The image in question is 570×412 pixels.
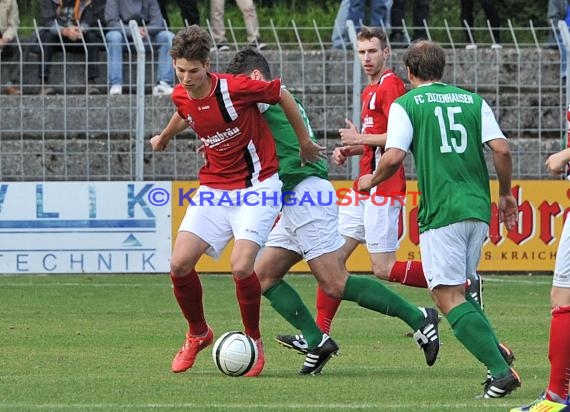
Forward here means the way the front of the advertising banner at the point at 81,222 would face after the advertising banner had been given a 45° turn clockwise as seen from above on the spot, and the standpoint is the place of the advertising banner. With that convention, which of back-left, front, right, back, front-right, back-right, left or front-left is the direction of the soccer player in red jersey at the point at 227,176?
front-left

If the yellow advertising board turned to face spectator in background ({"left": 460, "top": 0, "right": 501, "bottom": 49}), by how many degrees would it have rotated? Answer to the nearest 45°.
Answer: approximately 180°

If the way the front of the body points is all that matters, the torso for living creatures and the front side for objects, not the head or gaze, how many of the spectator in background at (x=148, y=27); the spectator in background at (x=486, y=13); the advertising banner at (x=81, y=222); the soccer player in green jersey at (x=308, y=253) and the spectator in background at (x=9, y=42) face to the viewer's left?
1

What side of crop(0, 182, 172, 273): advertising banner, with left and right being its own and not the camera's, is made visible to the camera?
front

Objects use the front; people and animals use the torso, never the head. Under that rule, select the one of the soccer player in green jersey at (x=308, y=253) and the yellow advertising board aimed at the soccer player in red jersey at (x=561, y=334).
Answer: the yellow advertising board

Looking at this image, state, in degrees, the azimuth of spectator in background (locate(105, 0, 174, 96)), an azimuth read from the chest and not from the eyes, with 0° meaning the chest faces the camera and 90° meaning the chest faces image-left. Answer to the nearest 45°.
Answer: approximately 0°

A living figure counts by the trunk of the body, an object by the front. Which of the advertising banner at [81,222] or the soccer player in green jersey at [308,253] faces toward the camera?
the advertising banner

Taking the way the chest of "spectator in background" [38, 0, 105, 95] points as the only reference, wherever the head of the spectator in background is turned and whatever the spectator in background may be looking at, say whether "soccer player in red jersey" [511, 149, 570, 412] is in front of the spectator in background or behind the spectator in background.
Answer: in front

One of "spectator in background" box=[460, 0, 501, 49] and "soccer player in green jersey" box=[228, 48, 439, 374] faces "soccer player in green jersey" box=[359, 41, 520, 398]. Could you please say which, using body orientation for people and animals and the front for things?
the spectator in background

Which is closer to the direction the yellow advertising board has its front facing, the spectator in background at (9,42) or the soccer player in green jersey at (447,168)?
the soccer player in green jersey

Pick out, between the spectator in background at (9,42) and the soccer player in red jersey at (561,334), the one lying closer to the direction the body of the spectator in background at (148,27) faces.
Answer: the soccer player in red jersey

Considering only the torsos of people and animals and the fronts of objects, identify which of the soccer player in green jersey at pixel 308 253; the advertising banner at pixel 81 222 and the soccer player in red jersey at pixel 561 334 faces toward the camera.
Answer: the advertising banner

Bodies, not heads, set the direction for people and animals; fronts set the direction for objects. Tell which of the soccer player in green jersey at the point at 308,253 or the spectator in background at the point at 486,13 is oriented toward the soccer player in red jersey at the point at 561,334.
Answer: the spectator in background

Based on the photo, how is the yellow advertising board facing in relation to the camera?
toward the camera

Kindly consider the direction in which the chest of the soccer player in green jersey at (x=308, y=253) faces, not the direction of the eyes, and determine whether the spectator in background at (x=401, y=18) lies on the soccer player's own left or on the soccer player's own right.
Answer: on the soccer player's own right

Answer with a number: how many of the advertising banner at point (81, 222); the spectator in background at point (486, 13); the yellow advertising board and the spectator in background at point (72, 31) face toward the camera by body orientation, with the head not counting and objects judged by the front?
4

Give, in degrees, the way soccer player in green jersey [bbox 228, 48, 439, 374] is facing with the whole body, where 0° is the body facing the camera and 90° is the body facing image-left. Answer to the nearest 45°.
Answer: approximately 90°
